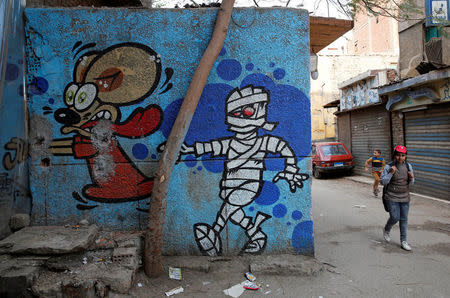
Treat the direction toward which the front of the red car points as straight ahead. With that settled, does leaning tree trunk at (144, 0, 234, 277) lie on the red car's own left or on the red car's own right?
on the red car's own left
